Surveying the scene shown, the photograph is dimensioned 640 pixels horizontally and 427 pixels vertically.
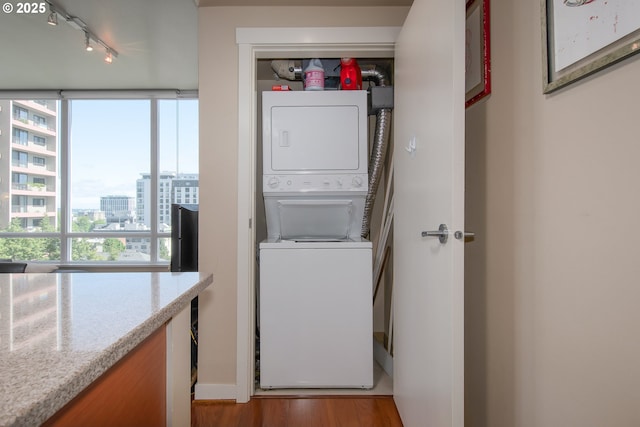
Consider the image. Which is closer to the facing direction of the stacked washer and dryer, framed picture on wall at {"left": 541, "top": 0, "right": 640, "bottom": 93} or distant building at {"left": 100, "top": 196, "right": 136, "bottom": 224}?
the framed picture on wall

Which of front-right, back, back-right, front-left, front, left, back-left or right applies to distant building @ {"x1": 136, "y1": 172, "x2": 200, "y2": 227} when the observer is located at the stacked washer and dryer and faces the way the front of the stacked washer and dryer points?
back-right

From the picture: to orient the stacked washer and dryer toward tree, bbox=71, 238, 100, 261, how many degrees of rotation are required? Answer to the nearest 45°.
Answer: approximately 135° to its right

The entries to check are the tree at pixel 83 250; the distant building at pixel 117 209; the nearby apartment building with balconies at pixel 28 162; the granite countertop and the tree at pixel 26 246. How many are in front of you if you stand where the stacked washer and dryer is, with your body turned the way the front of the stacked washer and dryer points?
1

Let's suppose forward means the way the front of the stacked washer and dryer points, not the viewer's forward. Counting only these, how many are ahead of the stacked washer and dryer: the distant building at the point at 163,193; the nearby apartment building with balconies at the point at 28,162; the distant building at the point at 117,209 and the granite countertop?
1

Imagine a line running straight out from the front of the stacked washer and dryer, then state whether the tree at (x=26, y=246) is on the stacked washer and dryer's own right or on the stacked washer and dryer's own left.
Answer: on the stacked washer and dryer's own right

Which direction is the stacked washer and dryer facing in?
toward the camera

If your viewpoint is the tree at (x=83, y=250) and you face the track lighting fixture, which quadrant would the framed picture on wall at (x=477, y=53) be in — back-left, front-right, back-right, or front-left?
front-left

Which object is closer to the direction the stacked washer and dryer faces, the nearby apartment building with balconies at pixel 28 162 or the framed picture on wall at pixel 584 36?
the framed picture on wall

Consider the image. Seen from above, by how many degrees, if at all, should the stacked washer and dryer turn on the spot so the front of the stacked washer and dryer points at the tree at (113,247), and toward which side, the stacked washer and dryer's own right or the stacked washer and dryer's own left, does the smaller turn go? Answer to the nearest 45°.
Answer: approximately 135° to the stacked washer and dryer's own right

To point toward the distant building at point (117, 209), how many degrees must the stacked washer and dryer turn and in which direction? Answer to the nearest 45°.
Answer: approximately 135° to its right

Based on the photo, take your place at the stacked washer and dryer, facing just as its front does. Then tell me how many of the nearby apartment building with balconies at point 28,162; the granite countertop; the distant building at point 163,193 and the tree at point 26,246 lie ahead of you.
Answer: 1

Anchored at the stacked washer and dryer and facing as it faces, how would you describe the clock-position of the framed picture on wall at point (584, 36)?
The framed picture on wall is roughly at 11 o'clock from the stacked washer and dryer.
